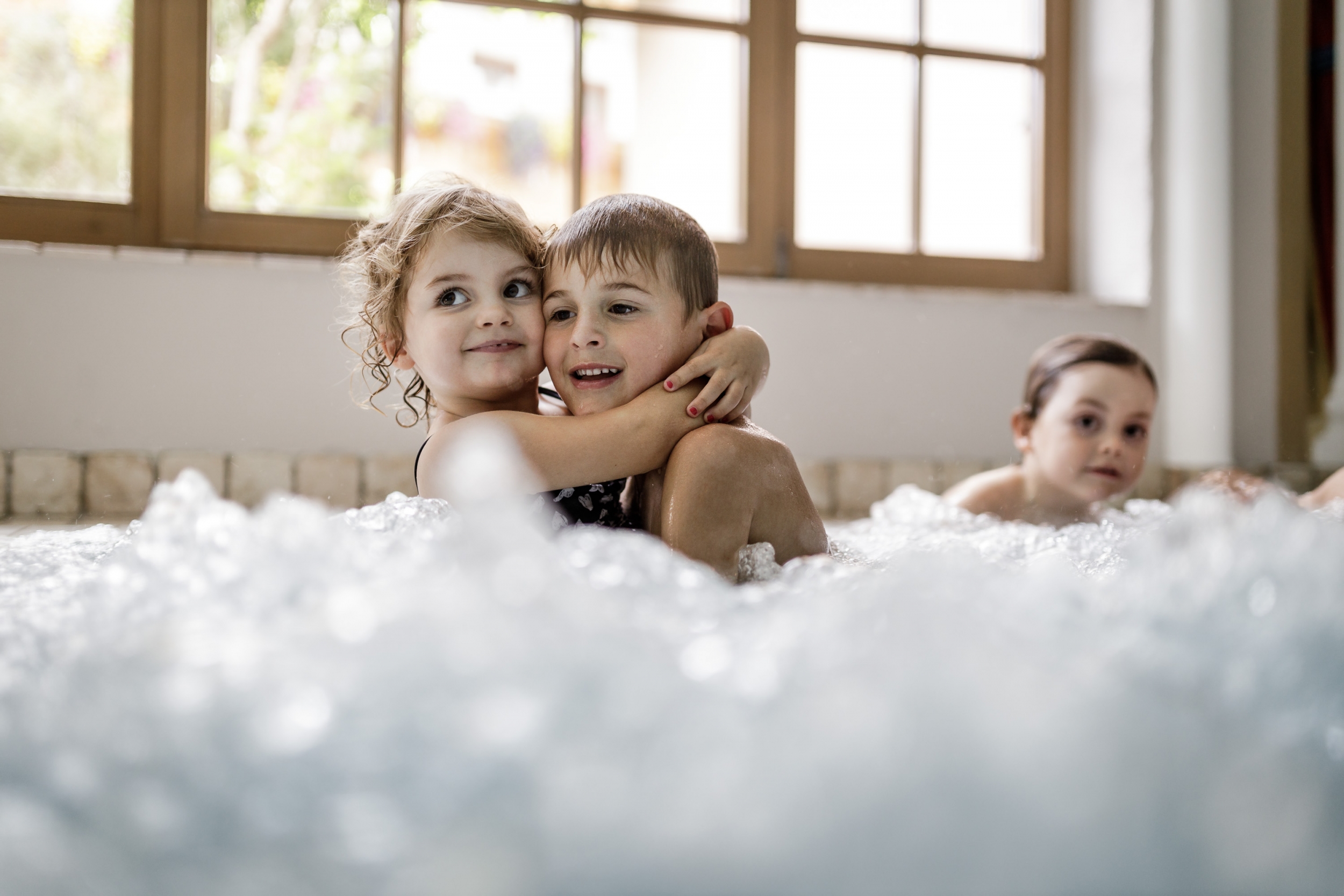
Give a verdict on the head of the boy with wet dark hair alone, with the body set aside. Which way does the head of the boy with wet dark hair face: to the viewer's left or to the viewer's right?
to the viewer's left

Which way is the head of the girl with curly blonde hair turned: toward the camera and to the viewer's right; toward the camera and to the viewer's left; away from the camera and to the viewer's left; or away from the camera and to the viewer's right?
toward the camera and to the viewer's right

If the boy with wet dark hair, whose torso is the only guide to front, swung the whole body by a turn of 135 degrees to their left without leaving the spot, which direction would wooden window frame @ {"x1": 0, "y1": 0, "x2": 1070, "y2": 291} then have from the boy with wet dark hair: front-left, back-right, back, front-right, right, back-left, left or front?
back-left

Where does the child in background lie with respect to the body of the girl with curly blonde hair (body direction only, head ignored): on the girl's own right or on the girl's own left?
on the girl's own left

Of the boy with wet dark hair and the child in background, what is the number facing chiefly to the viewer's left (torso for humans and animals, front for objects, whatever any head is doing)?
1

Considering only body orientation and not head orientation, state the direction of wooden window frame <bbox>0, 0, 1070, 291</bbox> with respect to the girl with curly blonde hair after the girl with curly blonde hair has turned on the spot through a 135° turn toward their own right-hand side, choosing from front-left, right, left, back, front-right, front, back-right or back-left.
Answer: right

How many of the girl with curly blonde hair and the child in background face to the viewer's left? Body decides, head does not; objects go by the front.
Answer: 0

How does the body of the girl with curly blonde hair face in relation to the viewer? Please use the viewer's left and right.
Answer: facing the viewer and to the right of the viewer

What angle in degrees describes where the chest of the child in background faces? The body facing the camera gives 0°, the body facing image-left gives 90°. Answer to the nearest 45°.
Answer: approximately 315°

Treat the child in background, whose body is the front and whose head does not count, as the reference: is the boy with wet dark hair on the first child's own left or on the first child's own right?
on the first child's own right

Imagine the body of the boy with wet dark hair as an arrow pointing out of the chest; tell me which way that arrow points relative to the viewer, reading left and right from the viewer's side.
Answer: facing to the left of the viewer
